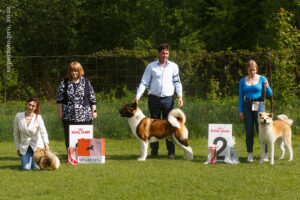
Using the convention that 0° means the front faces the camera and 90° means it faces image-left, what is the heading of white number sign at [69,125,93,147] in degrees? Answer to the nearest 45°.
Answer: approximately 0°

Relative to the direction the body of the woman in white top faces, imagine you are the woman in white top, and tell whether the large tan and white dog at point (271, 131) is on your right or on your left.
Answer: on your left

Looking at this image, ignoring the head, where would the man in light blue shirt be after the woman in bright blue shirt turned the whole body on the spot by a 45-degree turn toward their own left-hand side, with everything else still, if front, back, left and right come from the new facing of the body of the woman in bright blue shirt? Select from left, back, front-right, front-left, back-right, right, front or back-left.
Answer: back-right

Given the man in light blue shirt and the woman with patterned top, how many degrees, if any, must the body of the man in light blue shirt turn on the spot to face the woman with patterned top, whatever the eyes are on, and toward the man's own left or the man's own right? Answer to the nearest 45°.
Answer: approximately 90° to the man's own right

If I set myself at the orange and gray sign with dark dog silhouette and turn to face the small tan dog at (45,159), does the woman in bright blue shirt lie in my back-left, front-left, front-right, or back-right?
back-left

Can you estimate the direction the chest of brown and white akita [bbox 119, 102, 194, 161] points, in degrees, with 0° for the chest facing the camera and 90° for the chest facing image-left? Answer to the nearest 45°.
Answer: approximately 90°

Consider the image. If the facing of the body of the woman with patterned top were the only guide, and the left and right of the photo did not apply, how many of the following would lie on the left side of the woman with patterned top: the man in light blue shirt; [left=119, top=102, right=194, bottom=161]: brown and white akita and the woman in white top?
2

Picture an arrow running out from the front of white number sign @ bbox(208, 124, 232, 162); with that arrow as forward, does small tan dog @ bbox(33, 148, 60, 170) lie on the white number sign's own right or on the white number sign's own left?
on the white number sign's own right

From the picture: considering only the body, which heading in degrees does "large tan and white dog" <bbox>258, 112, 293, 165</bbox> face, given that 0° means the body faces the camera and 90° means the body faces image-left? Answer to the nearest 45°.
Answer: approximately 45°

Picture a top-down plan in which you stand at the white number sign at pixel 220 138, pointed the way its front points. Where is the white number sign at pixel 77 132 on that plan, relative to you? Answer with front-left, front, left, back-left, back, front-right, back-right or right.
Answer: right
